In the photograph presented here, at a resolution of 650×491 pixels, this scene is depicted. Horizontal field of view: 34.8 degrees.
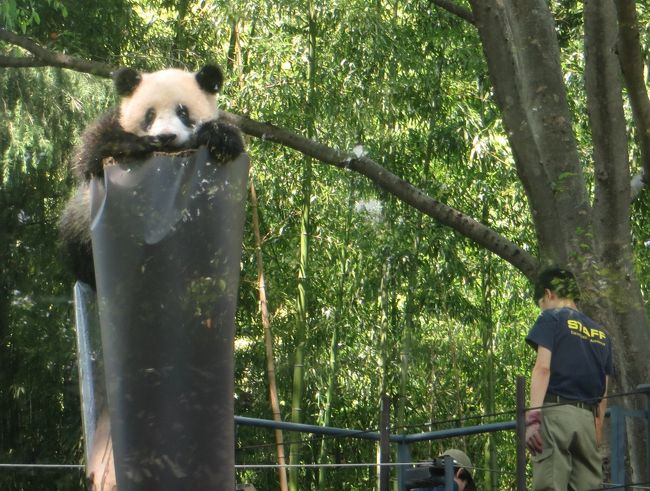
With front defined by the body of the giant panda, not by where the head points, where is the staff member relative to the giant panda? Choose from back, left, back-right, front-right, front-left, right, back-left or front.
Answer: back-left

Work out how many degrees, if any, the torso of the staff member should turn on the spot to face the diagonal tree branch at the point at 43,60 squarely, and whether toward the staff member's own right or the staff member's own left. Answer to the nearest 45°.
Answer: approximately 45° to the staff member's own left

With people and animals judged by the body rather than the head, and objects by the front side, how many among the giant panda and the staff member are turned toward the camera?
1

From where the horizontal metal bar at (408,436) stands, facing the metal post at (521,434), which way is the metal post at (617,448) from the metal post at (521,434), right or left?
left

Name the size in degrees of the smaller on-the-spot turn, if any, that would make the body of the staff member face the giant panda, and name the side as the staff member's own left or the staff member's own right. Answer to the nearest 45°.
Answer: approximately 90° to the staff member's own left

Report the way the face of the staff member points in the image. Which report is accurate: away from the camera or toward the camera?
away from the camera

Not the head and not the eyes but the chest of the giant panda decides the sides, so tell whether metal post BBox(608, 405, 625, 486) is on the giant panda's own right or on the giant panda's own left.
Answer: on the giant panda's own left

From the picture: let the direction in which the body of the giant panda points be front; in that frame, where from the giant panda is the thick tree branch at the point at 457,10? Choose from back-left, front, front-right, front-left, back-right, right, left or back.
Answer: back-left

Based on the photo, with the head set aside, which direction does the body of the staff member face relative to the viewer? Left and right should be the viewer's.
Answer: facing away from the viewer and to the left of the viewer

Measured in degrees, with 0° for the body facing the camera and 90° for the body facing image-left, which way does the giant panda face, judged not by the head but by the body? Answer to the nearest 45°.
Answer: approximately 0°

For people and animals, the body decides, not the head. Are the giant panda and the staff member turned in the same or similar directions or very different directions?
very different directions

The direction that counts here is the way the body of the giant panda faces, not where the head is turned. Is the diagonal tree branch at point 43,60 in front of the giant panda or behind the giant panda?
behind
